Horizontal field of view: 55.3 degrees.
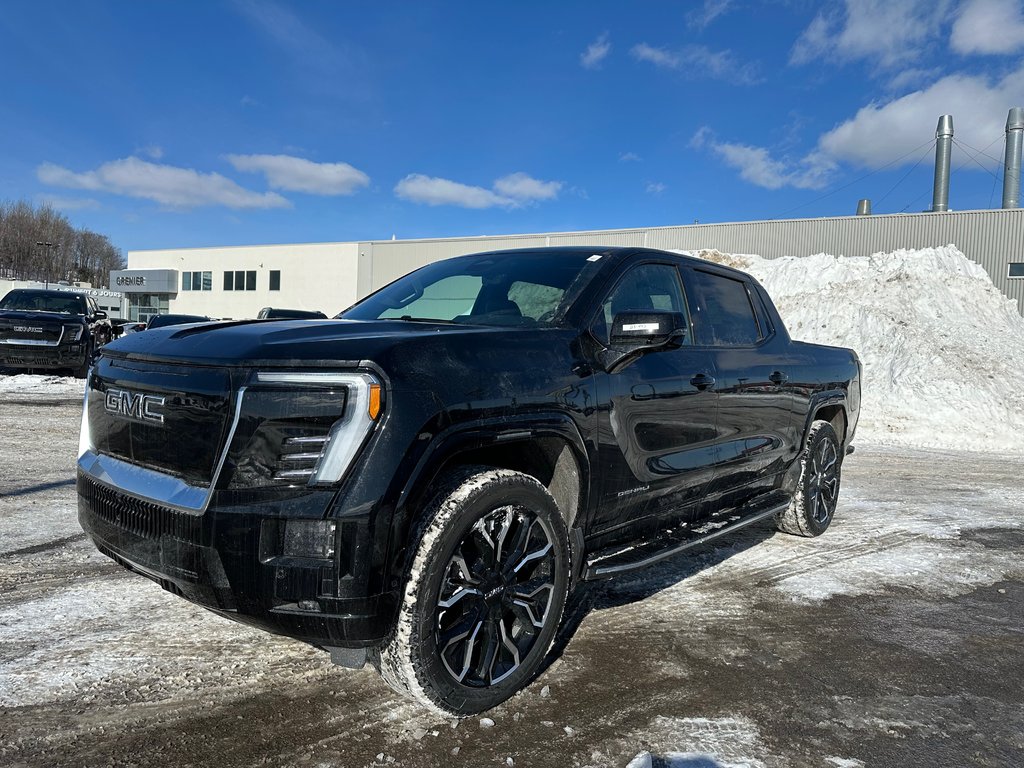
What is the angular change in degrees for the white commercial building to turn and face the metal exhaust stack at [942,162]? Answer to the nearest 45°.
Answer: approximately 90° to its left

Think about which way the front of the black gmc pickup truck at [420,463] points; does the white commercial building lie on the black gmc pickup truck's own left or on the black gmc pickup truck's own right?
on the black gmc pickup truck's own right

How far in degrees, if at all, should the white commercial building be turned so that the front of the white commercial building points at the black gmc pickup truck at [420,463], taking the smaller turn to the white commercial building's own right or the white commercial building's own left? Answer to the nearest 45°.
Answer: approximately 45° to the white commercial building's own left

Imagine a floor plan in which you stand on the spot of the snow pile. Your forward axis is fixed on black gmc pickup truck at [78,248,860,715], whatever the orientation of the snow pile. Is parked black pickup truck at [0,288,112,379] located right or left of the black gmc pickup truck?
right

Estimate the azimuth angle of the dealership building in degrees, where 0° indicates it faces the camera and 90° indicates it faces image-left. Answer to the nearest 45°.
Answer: approximately 45°

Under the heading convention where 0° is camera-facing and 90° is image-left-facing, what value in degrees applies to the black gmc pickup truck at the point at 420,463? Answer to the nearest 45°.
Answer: approximately 45°

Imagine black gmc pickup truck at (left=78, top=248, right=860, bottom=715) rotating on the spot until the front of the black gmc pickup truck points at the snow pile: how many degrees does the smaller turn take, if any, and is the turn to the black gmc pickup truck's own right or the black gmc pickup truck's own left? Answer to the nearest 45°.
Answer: approximately 180°

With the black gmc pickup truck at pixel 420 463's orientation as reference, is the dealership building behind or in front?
behind
